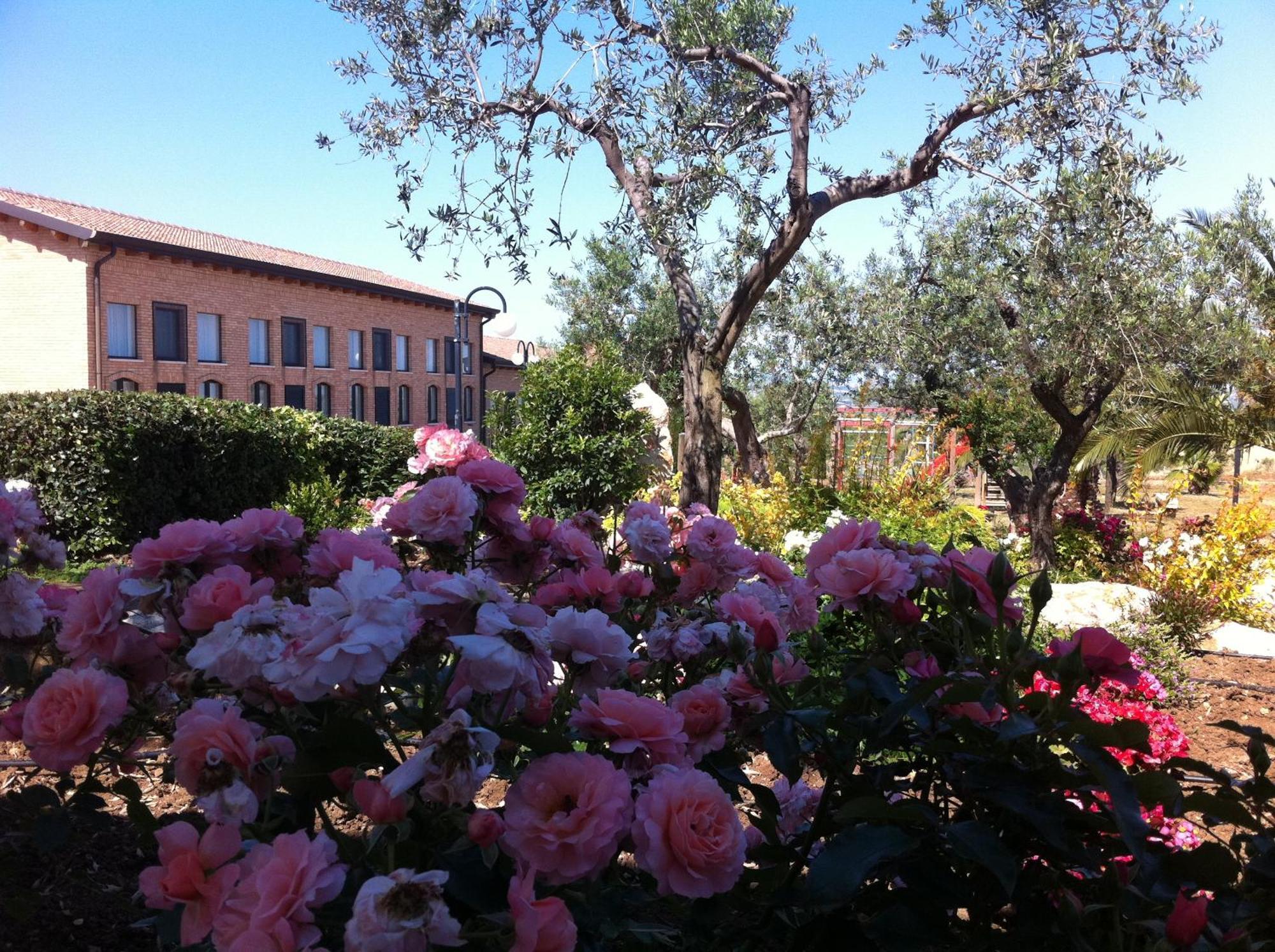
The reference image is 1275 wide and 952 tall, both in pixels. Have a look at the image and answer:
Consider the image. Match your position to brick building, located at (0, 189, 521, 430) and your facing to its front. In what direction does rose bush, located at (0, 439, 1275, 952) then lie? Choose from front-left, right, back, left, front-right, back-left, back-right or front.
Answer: front-right

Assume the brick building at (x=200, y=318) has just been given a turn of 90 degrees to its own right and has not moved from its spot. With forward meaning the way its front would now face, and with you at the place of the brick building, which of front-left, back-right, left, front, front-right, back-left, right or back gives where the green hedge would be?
front-left

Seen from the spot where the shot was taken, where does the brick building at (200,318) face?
facing the viewer and to the right of the viewer

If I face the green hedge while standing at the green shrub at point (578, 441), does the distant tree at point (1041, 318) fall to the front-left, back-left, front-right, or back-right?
back-right

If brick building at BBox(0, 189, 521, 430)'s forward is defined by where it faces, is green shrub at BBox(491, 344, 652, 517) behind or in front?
in front

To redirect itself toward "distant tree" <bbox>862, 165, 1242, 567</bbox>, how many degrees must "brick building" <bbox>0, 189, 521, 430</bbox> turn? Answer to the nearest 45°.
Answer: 0° — it already faces it

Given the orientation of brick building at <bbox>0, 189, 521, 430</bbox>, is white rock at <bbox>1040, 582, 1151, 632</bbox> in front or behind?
in front
